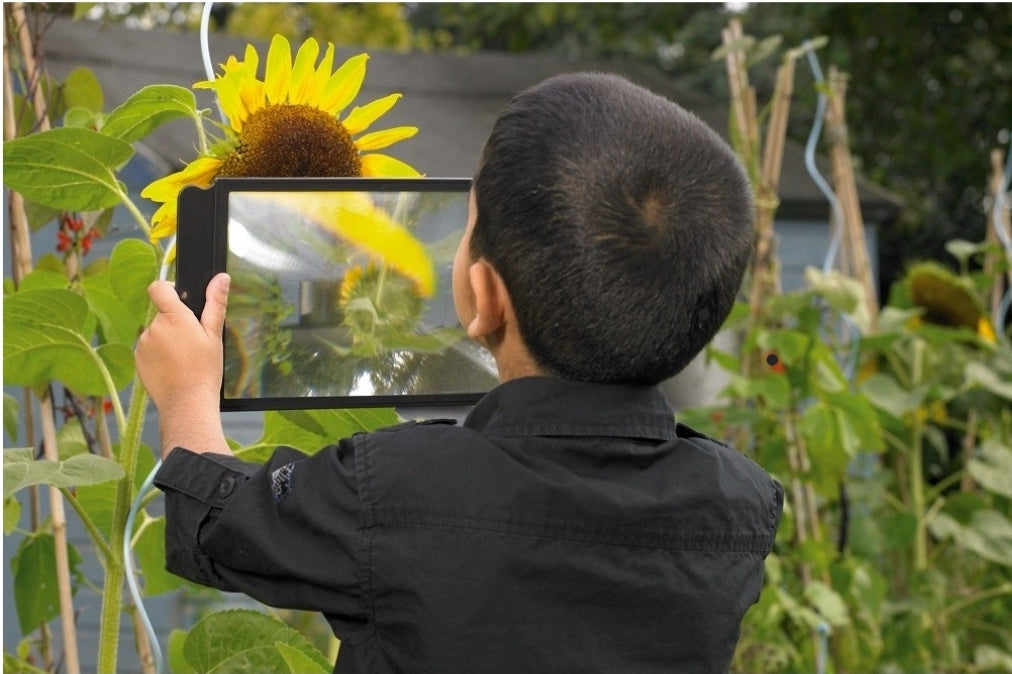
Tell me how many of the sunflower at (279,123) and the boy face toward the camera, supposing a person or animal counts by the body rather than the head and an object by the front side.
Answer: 1

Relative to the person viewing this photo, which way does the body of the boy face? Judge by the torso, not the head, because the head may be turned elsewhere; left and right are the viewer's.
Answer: facing away from the viewer and to the left of the viewer

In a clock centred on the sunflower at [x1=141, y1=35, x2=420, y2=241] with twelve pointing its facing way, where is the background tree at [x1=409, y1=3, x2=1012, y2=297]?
The background tree is roughly at 7 o'clock from the sunflower.

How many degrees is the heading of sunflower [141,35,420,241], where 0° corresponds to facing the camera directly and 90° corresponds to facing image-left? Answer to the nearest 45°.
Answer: approximately 0°

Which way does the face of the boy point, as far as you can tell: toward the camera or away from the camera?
away from the camera

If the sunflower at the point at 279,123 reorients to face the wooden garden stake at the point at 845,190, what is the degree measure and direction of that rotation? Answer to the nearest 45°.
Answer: approximately 135° to its left

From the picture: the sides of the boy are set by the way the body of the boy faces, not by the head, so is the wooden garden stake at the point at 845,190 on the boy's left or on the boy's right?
on the boy's right
